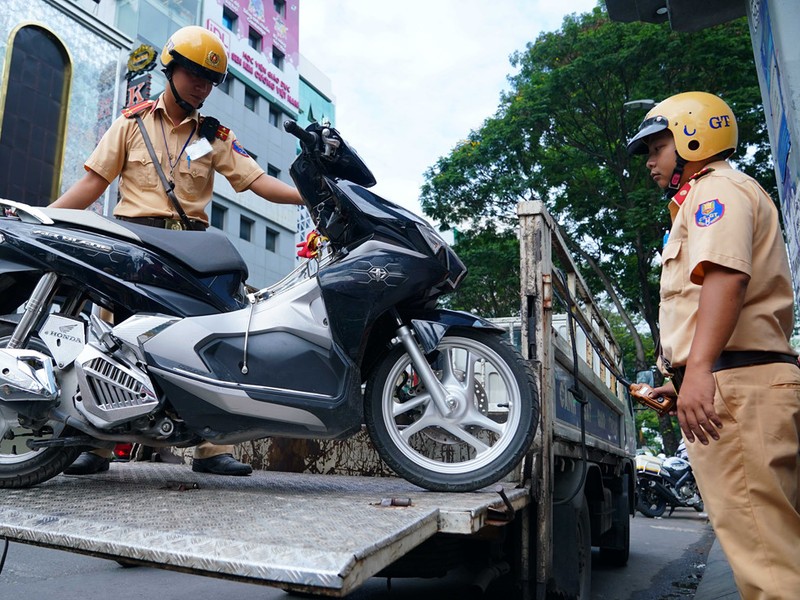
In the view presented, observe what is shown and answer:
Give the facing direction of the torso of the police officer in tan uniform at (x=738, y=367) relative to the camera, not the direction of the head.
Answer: to the viewer's left

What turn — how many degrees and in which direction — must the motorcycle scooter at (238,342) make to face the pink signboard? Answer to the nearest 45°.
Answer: approximately 90° to its left

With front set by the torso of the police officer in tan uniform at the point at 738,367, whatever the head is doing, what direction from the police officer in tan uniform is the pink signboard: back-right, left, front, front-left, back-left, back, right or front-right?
front-right

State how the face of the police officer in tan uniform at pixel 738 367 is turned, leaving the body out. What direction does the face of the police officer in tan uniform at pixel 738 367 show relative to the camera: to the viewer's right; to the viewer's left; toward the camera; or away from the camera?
to the viewer's left

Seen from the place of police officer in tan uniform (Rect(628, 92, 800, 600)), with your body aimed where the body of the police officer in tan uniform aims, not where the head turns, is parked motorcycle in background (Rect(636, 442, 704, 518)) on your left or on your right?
on your right

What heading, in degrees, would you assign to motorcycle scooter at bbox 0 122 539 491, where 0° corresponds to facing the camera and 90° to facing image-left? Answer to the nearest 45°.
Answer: approximately 270°

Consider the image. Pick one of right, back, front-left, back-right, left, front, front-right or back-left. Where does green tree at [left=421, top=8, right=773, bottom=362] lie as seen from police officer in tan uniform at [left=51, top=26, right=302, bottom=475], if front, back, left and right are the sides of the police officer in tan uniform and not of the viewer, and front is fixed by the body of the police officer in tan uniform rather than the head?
back-left

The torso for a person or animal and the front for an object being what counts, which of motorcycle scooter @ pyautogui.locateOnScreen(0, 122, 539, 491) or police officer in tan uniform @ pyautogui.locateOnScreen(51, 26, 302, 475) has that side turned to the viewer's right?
the motorcycle scooter

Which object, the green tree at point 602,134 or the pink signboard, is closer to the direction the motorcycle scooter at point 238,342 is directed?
the green tree
